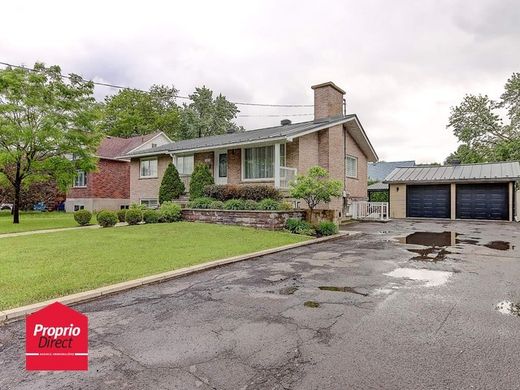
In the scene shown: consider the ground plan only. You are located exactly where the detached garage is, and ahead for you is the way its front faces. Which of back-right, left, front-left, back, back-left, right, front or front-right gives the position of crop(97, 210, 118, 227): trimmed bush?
front-right

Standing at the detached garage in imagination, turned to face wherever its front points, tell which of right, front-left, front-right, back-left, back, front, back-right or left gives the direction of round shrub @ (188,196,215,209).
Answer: front-right

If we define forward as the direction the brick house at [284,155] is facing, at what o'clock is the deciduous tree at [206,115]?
The deciduous tree is roughly at 4 o'clock from the brick house.

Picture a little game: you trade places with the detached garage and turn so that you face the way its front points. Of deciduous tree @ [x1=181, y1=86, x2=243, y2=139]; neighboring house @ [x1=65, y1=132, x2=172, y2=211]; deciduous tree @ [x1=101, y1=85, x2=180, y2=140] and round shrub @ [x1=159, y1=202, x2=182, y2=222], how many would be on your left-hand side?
0

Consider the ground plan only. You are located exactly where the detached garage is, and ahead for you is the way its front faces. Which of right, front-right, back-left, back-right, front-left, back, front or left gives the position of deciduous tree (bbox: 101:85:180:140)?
right

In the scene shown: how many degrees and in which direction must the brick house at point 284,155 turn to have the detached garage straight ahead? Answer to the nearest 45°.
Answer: approximately 135° to its left

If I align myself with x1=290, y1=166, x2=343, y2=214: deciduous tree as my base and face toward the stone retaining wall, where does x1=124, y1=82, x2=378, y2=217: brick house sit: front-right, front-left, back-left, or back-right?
front-right

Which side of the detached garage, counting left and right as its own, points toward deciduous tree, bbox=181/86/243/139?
right

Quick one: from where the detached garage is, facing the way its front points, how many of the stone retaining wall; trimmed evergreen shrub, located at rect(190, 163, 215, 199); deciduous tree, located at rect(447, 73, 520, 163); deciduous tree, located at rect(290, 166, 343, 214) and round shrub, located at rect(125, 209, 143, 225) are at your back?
1

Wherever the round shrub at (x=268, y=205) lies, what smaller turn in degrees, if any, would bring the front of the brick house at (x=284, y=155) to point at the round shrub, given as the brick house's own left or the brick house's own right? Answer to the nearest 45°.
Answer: approximately 45° to the brick house's own left

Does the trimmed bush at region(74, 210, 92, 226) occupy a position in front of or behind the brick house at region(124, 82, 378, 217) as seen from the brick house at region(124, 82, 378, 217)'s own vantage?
in front

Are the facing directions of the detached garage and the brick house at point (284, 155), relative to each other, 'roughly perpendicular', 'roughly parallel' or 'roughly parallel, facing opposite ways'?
roughly parallel

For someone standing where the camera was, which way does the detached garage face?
facing the viewer

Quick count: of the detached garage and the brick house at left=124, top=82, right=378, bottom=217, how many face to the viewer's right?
0

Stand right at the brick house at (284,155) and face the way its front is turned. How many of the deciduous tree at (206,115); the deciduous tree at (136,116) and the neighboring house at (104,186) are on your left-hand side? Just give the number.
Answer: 0

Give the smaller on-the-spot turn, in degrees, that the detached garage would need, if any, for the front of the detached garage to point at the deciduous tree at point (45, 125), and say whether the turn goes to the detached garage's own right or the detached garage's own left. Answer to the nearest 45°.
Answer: approximately 45° to the detached garage's own right

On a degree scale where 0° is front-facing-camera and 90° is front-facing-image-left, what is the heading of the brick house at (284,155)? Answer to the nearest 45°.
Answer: approximately 45°

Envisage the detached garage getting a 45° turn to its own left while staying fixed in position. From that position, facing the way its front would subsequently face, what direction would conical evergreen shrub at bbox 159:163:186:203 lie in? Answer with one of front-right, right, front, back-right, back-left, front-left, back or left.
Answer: right
